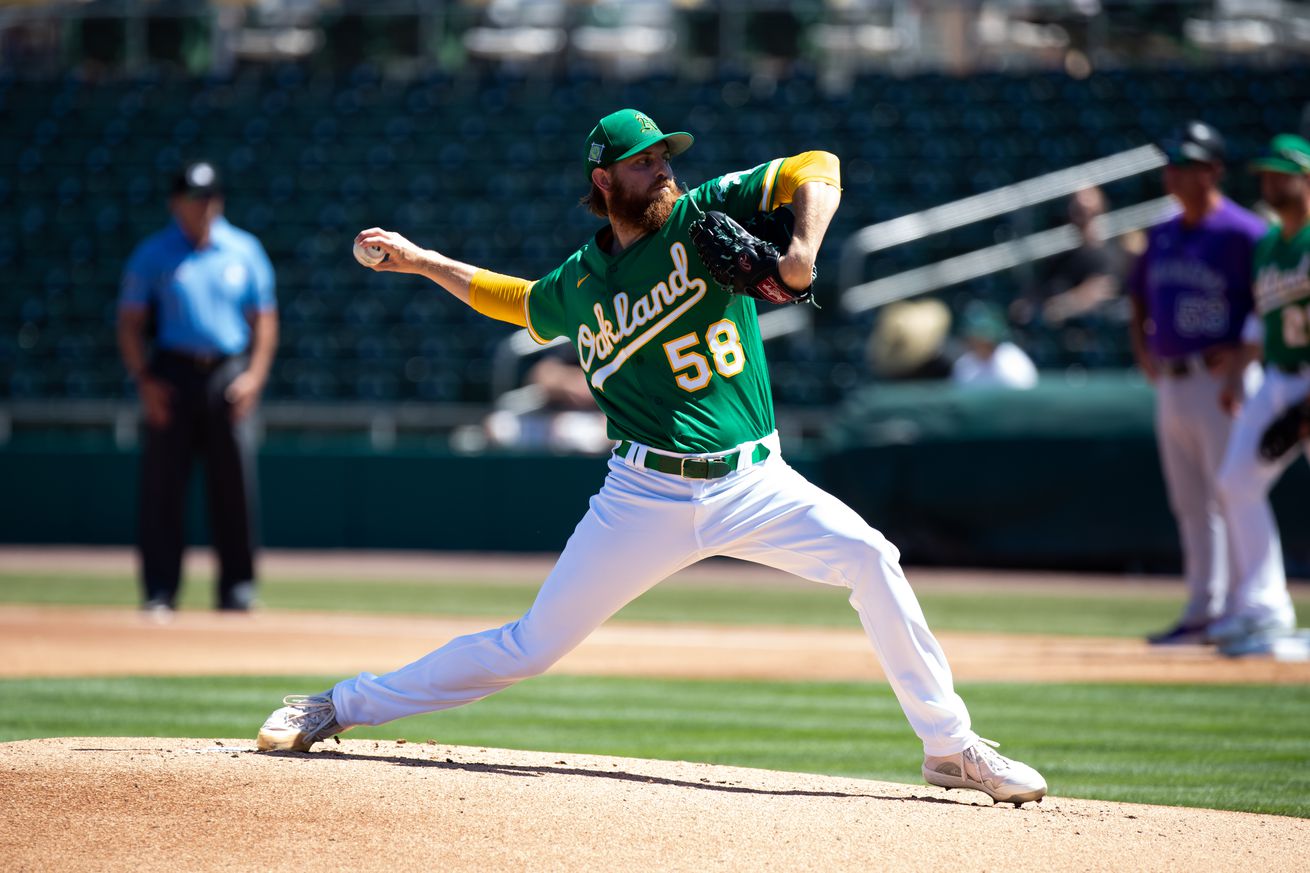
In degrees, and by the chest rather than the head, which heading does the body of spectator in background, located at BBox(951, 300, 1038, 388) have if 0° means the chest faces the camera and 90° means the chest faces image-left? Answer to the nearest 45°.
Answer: approximately 0°

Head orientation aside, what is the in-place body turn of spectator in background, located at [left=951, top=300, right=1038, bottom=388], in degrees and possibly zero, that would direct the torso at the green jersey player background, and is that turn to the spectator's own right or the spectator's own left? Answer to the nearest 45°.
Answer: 0° — they already face them

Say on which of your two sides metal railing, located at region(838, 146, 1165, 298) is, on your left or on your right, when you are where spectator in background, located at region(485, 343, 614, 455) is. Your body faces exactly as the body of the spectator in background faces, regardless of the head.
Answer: on your left

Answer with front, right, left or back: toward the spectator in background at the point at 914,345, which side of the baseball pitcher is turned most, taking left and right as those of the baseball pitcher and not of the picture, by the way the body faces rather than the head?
back

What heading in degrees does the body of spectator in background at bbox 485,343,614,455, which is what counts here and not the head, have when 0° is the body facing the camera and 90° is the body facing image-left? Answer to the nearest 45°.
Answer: approximately 0°

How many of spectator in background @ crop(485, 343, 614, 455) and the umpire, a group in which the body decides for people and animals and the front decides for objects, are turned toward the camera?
2
